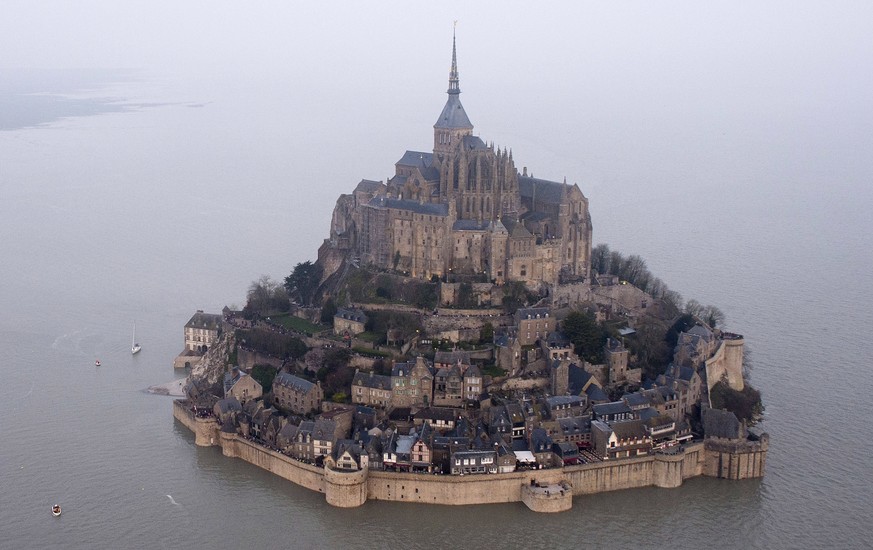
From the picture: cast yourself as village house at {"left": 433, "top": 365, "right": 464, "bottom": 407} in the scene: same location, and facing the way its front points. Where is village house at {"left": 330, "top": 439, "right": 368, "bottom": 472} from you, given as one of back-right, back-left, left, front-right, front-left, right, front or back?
front-right

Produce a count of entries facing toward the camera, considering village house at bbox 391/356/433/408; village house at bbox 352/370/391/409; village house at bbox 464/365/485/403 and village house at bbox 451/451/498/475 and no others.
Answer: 4

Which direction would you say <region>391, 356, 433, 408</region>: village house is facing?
toward the camera

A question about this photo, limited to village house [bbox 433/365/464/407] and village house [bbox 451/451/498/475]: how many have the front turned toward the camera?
2

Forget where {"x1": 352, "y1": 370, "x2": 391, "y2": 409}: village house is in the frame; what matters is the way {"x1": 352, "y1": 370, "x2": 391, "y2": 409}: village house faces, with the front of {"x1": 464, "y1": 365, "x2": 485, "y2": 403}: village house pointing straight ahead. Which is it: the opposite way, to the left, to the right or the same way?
the same way

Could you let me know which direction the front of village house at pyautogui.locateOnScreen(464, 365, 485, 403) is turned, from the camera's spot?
facing the viewer

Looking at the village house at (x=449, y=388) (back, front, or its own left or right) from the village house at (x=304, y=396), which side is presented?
right

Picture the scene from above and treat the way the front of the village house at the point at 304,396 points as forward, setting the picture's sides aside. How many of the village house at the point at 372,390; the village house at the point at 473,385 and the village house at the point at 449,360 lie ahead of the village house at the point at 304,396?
0

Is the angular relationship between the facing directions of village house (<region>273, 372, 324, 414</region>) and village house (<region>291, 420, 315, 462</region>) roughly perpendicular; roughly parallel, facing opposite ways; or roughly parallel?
roughly parallel

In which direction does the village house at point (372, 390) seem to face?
toward the camera

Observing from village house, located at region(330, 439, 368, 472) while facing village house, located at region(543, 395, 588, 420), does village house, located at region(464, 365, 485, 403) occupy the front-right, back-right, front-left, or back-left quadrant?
front-left

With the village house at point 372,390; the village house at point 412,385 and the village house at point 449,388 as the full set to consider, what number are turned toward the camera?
3

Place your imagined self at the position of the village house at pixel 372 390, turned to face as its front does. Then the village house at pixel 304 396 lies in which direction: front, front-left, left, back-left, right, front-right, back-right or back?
right

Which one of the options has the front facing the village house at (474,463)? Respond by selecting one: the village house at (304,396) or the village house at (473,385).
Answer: the village house at (473,385)

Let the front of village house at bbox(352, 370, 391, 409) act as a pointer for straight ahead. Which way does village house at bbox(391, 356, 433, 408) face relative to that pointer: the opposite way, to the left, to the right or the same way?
the same way

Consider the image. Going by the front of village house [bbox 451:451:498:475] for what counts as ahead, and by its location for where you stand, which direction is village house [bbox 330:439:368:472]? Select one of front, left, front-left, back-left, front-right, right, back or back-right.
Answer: right

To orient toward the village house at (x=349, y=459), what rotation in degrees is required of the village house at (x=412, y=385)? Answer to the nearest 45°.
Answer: approximately 45° to its right

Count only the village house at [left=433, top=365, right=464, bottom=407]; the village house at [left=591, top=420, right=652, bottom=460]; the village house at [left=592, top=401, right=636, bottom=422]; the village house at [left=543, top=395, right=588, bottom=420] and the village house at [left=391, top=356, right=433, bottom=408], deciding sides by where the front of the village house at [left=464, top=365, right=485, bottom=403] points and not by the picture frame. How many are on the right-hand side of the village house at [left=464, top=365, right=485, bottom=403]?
2
